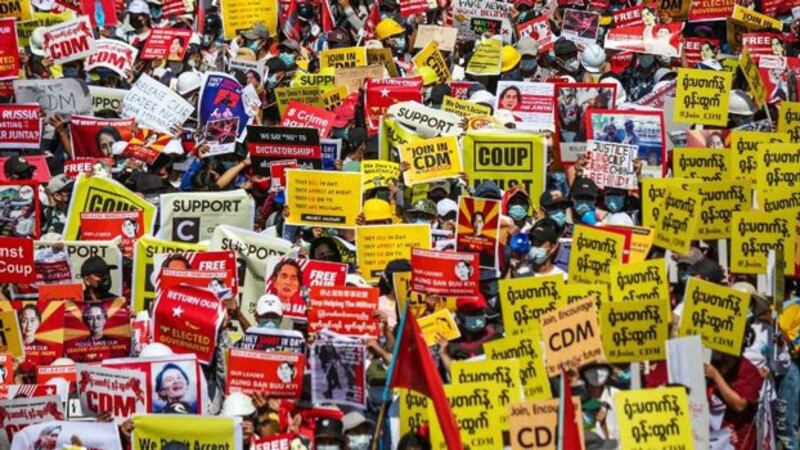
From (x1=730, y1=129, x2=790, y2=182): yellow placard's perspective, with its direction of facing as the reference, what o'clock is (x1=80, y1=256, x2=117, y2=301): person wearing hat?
The person wearing hat is roughly at 2 o'clock from the yellow placard.

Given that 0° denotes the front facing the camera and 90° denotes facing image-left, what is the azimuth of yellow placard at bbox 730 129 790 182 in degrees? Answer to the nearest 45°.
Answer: approximately 0°
